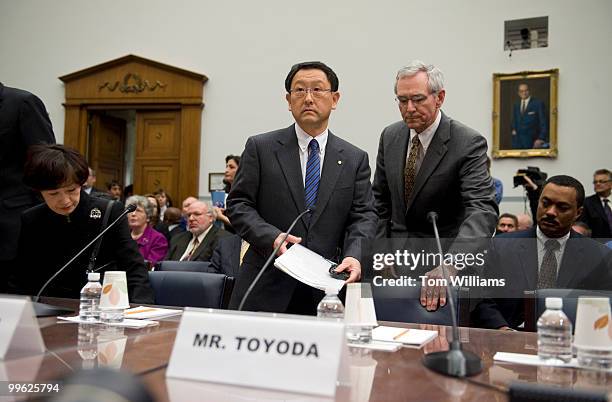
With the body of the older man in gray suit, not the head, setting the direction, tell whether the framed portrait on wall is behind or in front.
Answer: behind

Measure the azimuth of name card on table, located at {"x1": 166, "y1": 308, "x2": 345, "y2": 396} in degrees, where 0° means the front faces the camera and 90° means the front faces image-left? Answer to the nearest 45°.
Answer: approximately 0°

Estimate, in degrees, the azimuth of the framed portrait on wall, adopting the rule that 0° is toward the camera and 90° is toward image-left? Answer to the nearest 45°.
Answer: approximately 0°

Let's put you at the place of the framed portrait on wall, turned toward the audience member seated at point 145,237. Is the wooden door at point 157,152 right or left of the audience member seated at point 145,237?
right

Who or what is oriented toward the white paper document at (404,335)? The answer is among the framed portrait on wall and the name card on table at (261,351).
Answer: the framed portrait on wall

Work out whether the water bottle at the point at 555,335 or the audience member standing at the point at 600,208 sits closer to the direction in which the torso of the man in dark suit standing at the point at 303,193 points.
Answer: the water bottle

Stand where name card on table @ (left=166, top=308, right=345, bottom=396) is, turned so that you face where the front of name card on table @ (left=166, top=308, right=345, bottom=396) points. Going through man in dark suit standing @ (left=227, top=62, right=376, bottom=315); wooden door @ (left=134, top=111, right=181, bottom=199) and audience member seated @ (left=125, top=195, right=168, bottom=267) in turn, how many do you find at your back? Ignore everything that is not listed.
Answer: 3

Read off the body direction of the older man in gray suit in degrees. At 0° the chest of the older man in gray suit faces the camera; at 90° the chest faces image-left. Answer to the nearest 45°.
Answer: approximately 45°

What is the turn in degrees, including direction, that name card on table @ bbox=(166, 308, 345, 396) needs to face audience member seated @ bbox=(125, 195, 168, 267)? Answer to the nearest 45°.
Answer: approximately 180°

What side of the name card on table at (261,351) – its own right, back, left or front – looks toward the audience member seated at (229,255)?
back

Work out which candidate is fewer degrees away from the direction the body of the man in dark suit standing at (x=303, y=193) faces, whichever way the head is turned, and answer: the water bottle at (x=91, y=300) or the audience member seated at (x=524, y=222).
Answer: the water bottle

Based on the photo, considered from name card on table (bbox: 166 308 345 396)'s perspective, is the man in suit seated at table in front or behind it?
behind

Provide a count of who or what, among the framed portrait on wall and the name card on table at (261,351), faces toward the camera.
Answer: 2
